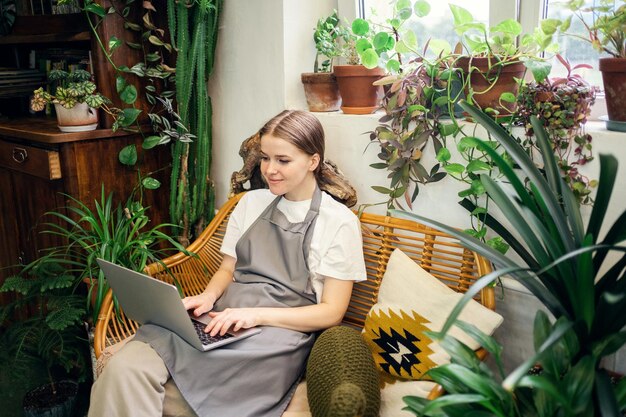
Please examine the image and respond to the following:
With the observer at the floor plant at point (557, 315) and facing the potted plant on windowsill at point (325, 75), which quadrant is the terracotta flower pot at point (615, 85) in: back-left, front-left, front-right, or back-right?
front-right

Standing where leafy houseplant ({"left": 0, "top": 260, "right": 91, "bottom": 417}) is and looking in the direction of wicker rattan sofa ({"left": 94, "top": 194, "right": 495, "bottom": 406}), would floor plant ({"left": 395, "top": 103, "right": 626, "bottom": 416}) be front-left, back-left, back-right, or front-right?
front-right

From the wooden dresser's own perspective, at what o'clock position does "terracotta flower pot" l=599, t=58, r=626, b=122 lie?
The terracotta flower pot is roughly at 9 o'clock from the wooden dresser.

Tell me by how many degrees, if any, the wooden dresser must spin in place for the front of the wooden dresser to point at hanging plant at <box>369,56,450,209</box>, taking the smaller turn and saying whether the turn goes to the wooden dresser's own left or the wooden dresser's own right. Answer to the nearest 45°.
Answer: approximately 90° to the wooden dresser's own left

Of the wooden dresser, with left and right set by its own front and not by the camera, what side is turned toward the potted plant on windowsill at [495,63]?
left

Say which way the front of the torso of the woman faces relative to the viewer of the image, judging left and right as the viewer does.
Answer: facing the viewer and to the left of the viewer

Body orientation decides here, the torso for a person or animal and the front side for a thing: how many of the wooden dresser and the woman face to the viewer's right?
0

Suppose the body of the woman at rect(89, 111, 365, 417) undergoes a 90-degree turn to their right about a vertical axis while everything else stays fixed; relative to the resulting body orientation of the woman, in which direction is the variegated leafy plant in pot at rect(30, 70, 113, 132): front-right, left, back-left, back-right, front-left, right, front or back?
front

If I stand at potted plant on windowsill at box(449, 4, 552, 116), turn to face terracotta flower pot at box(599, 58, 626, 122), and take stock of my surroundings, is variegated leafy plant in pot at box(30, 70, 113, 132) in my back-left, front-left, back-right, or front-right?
back-right

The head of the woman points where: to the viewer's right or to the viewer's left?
to the viewer's left
